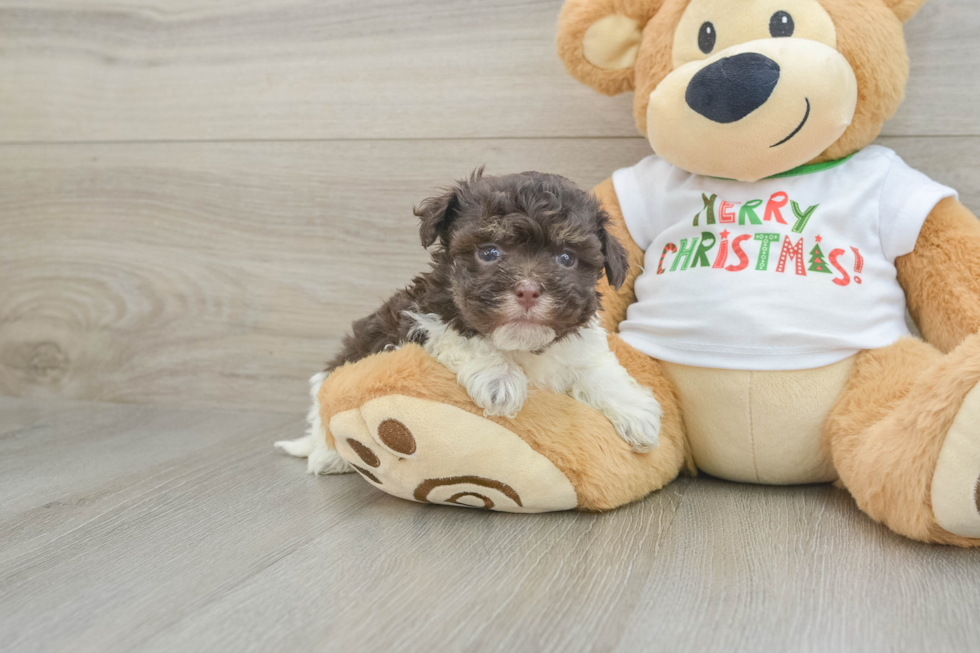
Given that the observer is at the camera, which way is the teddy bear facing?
facing the viewer

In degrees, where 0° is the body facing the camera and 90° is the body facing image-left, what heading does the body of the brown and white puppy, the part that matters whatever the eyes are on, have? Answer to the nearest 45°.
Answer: approximately 315°
